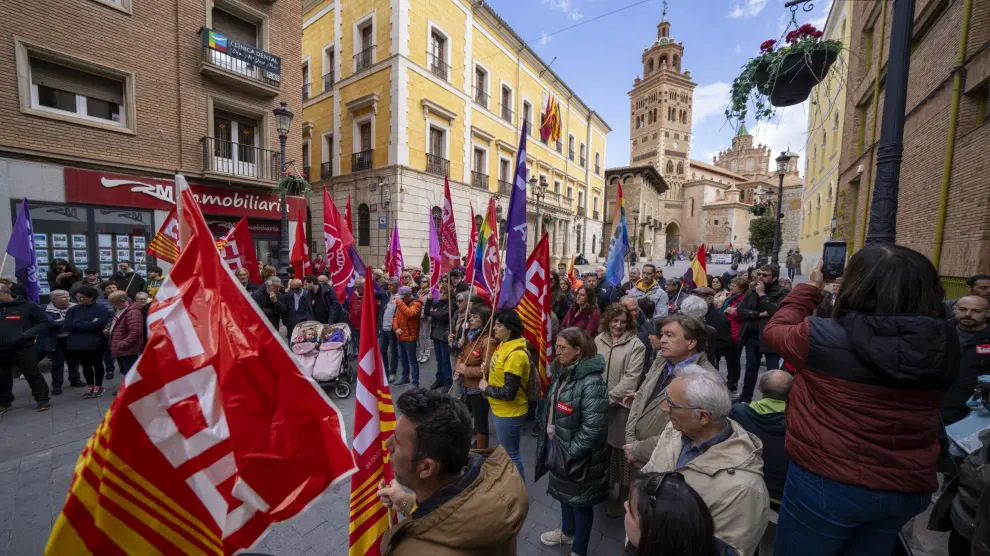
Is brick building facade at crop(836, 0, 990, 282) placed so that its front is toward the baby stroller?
yes

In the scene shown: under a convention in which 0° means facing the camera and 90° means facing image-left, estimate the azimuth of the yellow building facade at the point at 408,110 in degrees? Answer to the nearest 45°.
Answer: approximately 315°

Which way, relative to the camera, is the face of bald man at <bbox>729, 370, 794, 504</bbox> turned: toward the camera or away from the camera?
away from the camera

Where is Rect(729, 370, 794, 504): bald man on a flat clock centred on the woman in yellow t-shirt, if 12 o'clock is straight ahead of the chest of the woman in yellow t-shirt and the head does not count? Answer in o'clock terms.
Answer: The bald man is roughly at 7 o'clock from the woman in yellow t-shirt.

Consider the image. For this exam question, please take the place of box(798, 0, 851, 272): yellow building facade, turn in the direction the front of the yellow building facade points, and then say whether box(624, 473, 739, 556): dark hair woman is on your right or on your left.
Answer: on your left

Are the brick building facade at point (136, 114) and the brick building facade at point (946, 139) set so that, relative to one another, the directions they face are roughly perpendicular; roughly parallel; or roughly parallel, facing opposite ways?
roughly parallel, facing opposite ways

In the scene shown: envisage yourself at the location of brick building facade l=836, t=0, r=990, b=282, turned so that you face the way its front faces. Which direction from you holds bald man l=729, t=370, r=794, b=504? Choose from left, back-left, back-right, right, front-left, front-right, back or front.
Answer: front-left

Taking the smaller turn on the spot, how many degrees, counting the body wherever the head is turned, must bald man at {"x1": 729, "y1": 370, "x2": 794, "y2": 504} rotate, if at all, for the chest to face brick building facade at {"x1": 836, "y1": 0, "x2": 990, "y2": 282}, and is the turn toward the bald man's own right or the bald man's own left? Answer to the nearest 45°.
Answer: approximately 45° to the bald man's own right

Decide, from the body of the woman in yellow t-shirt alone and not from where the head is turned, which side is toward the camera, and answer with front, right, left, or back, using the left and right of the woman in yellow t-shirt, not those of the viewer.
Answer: left

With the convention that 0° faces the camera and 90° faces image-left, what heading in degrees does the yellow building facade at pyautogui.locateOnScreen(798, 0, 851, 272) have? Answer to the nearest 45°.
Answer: approximately 90°

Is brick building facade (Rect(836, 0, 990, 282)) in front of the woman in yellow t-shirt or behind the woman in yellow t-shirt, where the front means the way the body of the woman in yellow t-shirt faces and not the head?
behind

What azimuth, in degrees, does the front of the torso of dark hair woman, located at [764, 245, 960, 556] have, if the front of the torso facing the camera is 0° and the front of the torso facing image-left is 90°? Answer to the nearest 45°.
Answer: approximately 135°

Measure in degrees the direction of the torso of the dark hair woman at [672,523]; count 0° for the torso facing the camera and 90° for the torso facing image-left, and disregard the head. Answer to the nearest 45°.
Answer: approximately 135°

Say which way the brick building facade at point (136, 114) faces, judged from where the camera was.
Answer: facing the viewer and to the right of the viewer

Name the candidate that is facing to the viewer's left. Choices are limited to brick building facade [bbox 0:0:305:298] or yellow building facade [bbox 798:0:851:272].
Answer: the yellow building facade

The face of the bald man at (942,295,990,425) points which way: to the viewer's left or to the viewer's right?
to the viewer's left

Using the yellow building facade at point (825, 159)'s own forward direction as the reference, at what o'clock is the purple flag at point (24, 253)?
The purple flag is roughly at 10 o'clock from the yellow building facade.
